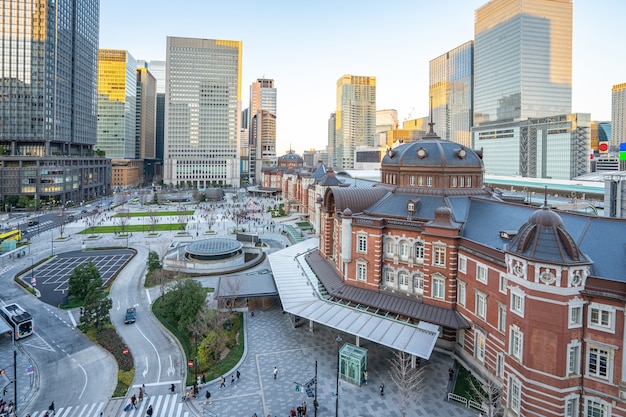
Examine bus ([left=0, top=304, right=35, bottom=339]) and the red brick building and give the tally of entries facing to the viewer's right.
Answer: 0

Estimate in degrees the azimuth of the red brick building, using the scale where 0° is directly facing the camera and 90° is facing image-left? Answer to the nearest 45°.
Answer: approximately 45°

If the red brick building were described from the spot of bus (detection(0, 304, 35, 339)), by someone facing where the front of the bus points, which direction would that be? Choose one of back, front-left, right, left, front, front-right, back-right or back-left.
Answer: back
